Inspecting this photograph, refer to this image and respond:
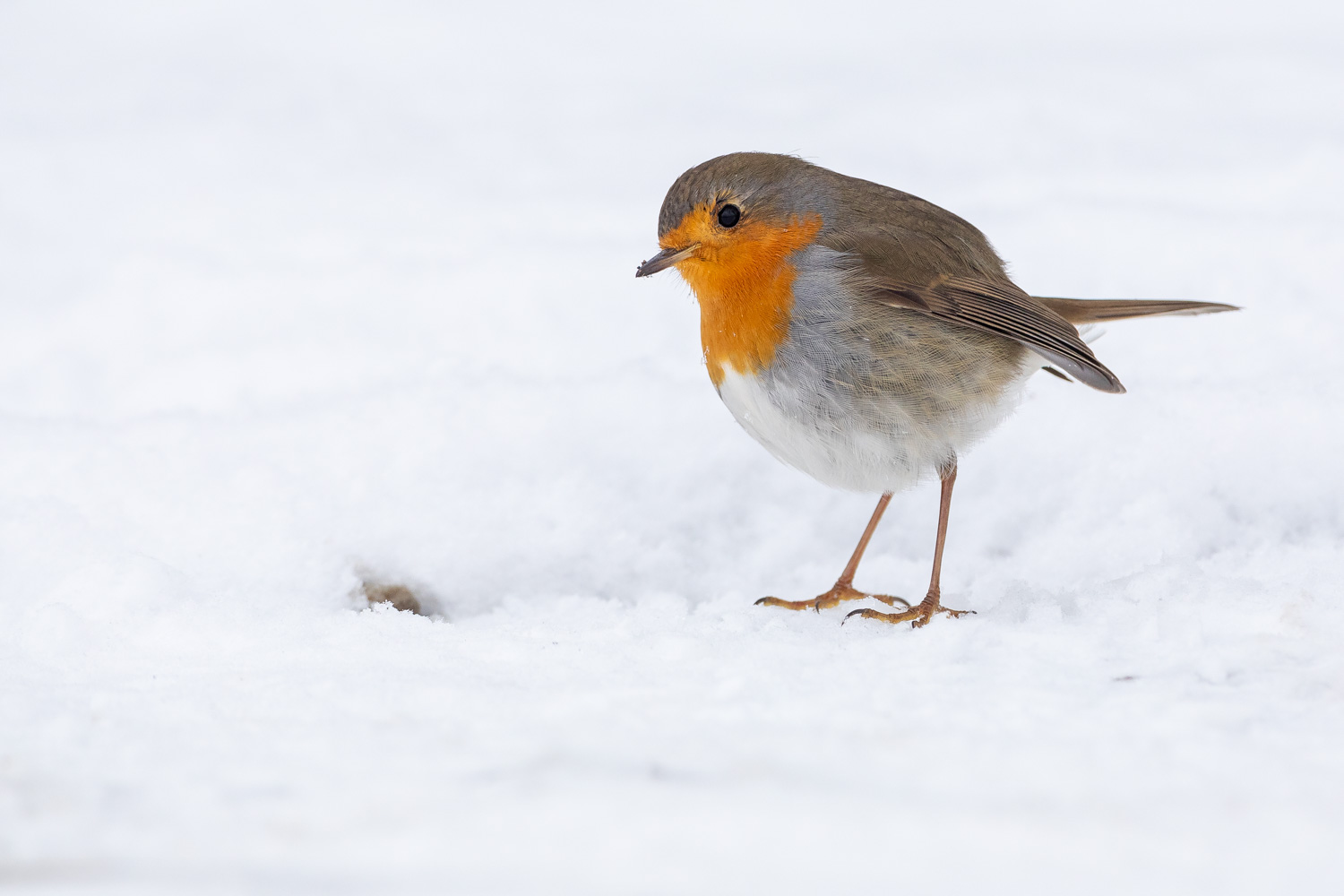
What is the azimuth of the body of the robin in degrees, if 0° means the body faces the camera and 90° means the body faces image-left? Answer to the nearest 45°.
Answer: approximately 90°
